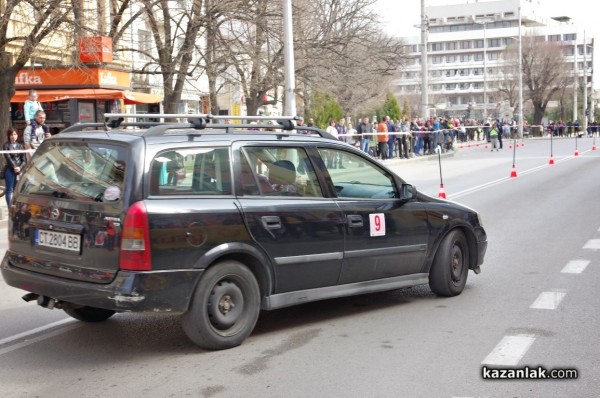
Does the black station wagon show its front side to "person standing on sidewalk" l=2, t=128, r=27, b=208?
no

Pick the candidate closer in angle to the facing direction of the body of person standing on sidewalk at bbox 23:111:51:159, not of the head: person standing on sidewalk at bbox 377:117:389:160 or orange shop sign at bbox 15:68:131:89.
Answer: the person standing on sidewalk

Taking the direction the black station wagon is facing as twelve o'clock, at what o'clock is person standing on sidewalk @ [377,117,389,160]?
The person standing on sidewalk is roughly at 11 o'clock from the black station wagon.

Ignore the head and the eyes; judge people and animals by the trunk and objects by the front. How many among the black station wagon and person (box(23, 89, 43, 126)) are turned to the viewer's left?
0

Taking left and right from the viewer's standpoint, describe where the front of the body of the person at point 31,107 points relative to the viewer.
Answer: facing the viewer and to the right of the viewer

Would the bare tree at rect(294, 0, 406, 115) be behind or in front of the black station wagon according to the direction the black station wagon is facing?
in front

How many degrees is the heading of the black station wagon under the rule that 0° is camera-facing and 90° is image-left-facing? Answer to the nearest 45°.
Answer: approximately 225°
